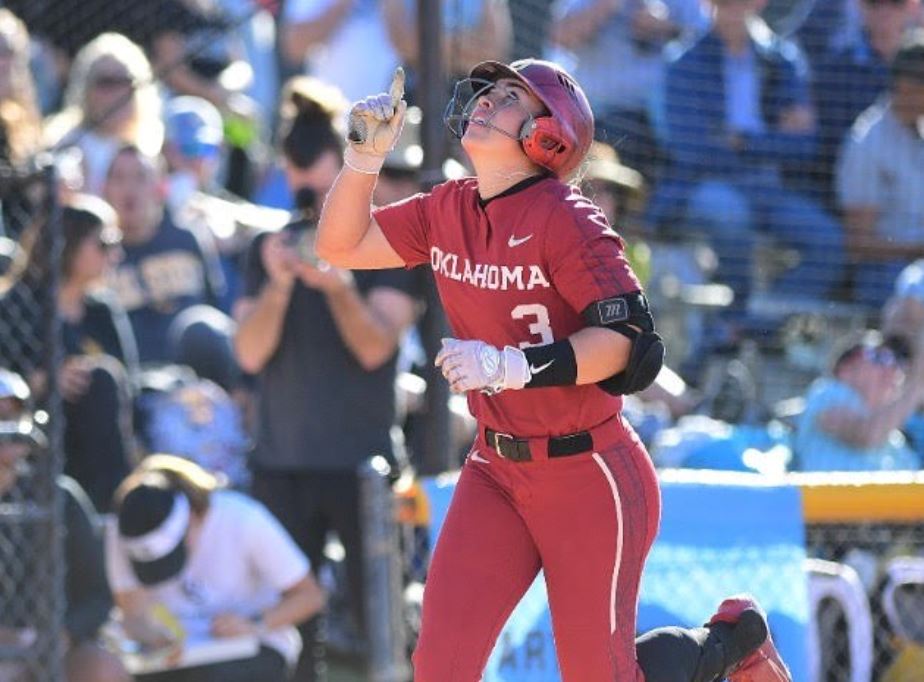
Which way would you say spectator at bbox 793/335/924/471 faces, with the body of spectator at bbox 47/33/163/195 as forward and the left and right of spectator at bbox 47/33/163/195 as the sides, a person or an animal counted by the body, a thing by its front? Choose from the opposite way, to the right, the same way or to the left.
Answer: the same way

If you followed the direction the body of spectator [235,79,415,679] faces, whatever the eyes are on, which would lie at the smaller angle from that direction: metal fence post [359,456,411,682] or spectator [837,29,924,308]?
the metal fence post

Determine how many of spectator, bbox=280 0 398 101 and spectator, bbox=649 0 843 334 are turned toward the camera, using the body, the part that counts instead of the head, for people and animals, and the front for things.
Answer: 2

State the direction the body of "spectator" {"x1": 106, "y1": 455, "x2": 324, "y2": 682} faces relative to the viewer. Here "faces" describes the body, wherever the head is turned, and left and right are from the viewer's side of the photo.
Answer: facing the viewer and to the left of the viewer

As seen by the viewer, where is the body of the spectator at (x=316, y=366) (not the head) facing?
toward the camera

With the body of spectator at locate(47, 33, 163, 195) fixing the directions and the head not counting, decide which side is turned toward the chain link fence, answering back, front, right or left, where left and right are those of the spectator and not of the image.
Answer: front

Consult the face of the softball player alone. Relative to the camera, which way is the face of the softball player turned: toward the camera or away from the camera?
toward the camera

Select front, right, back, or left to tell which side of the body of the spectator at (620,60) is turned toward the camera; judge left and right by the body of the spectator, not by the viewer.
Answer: front

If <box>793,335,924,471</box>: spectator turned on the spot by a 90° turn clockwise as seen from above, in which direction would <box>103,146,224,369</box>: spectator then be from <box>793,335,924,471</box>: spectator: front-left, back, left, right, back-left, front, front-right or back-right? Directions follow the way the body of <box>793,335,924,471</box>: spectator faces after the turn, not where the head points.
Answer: front-right

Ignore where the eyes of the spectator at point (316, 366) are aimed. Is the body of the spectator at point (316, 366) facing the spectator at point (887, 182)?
no

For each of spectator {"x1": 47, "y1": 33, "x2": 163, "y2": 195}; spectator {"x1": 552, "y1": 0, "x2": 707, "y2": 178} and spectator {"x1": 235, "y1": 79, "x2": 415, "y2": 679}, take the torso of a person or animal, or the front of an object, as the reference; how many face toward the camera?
3

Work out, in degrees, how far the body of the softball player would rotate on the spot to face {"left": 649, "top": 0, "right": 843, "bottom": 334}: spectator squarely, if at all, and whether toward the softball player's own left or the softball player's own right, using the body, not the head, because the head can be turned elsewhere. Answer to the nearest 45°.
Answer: approximately 135° to the softball player's own right

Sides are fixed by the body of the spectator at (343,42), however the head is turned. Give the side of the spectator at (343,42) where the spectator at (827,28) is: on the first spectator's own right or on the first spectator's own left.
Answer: on the first spectator's own left

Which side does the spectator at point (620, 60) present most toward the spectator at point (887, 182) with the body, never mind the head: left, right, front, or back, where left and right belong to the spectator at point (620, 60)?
left

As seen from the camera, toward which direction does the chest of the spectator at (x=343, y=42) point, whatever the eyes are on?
toward the camera

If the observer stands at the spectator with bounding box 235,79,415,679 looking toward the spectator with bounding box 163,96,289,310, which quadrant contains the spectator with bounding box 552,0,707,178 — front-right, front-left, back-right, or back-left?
front-right

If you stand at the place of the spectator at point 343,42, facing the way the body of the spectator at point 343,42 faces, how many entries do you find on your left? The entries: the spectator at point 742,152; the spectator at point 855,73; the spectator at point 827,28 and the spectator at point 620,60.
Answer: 4
